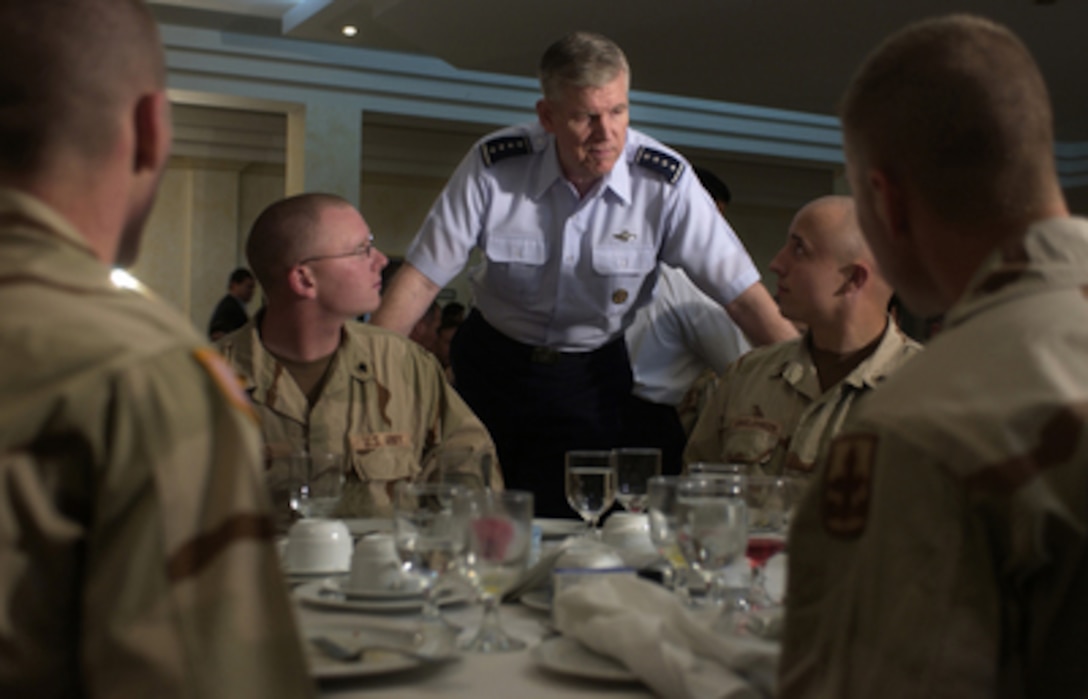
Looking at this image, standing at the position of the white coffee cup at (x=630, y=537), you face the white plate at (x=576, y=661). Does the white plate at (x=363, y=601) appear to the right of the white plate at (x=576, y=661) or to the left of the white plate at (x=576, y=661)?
right

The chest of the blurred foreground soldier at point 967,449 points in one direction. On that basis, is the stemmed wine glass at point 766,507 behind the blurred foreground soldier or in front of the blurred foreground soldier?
in front

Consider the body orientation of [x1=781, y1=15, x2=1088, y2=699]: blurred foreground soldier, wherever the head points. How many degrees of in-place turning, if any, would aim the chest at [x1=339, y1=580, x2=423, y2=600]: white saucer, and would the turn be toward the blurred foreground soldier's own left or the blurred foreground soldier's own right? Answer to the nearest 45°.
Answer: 0° — they already face it

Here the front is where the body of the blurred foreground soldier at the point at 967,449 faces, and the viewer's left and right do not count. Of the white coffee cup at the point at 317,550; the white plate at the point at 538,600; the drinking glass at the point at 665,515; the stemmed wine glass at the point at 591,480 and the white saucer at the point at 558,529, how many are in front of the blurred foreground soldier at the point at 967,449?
5

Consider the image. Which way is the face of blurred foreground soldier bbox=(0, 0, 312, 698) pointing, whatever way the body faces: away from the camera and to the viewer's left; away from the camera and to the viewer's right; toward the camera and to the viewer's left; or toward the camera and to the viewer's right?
away from the camera and to the viewer's right

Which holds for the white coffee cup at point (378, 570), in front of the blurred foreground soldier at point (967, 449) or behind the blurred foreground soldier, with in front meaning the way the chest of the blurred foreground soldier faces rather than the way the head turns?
in front

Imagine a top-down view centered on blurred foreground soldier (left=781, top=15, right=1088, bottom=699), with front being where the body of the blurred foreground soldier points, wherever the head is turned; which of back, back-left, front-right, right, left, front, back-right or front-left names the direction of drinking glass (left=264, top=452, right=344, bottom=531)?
front

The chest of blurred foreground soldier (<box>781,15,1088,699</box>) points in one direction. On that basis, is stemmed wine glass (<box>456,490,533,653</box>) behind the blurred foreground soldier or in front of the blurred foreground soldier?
in front

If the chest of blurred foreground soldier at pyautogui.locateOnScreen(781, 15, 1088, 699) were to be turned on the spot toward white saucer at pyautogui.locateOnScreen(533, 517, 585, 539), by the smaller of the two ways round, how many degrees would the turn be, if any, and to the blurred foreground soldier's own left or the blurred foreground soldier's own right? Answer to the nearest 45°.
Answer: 0° — they already face it

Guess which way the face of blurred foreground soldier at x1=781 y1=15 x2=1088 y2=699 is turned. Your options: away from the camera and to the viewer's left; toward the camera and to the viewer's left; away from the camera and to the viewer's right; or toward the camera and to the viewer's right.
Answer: away from the camera and to the viewer's left

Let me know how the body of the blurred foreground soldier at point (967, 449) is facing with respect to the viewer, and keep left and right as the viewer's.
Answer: facing away from the viewer and to the left of the viewer

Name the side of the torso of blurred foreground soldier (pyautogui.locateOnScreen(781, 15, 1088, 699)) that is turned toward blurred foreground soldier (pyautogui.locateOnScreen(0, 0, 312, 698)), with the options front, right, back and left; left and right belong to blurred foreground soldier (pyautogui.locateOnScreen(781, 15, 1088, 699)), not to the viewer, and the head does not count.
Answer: left
